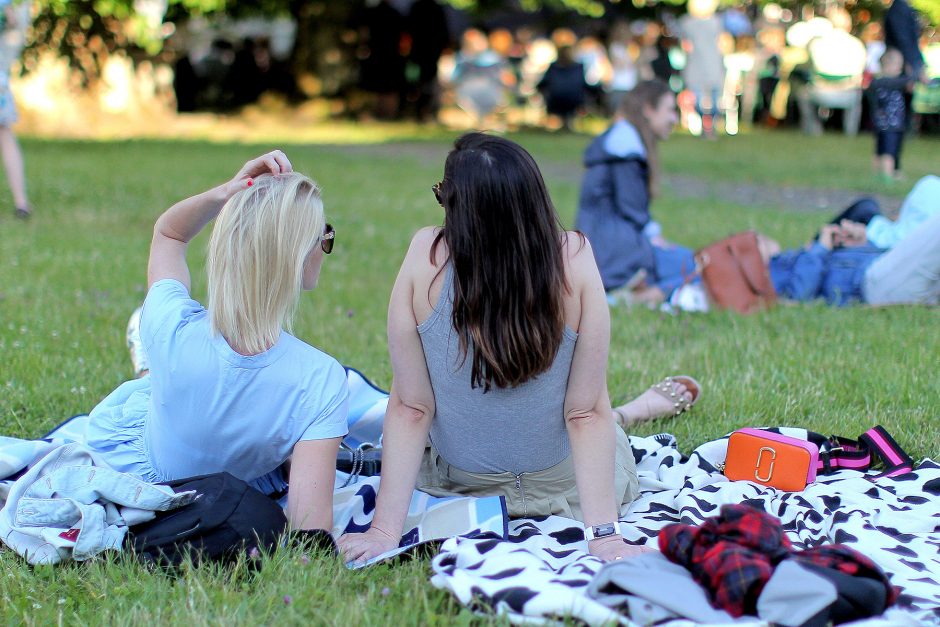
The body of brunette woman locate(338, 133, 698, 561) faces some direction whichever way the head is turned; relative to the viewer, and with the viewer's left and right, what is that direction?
facing away from the viewer

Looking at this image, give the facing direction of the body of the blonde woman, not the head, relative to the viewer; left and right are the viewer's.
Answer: facing away from the viewer

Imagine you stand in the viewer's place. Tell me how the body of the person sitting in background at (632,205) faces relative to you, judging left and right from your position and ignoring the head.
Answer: facing to the right of the viewer

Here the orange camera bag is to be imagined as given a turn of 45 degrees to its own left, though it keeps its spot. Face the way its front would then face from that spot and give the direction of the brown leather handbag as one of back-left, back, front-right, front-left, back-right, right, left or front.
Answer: back-left

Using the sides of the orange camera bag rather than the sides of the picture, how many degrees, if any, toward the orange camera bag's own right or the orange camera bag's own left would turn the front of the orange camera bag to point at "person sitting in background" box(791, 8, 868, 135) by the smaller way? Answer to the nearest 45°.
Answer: approximately 180°

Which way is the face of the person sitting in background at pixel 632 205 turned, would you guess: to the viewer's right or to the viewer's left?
to the viewer's right

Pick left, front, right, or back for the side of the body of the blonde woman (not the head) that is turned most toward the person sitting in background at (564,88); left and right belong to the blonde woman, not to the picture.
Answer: front

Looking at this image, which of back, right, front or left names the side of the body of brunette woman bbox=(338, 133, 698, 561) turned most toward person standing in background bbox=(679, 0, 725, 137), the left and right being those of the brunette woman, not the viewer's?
front

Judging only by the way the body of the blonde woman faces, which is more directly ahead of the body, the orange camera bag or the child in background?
the child in background

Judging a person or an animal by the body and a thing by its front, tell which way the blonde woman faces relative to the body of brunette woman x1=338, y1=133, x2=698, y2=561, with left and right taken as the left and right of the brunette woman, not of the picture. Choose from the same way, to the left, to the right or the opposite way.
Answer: the same way

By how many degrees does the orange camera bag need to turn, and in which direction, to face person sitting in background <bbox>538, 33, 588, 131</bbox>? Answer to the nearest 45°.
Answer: approximately 180°

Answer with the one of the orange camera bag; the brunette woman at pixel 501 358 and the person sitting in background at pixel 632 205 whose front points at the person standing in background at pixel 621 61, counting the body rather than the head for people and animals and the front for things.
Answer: the brunette woman

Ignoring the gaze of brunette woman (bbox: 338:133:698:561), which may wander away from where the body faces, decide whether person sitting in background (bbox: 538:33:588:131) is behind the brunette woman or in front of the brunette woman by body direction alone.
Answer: in front

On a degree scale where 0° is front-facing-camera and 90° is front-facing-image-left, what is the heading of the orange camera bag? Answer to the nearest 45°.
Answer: approximately 0°
